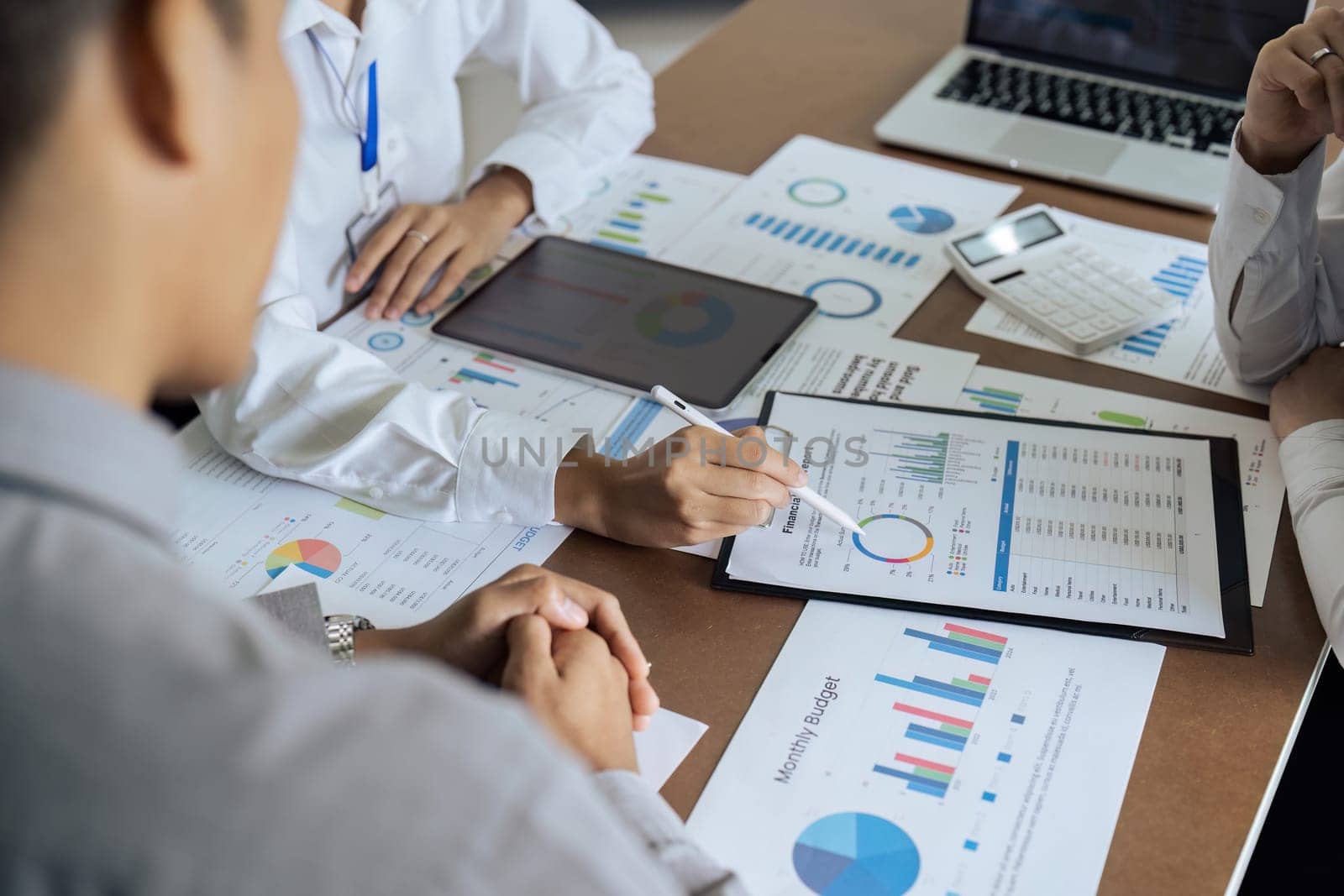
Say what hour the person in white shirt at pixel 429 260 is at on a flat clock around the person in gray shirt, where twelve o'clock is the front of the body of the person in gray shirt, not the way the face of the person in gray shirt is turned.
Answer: The person in white shirt is roughly at 11 o'clock from the person in gray shirt.

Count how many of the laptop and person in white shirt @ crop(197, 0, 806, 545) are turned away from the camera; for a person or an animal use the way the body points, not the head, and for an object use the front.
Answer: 0

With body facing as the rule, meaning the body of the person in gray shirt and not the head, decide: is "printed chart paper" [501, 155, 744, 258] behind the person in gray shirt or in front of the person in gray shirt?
in front

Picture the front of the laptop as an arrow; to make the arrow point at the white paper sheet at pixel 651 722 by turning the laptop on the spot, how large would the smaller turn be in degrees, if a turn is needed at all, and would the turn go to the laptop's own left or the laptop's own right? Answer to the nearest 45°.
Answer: approximately 45° to the laptop's own left

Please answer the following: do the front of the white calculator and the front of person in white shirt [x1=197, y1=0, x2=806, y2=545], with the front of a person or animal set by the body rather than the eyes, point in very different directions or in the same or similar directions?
same or similar directions

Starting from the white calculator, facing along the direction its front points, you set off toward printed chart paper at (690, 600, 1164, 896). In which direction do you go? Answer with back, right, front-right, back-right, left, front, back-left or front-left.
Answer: front-right

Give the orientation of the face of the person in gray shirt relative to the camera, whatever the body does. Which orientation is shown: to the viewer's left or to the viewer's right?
to the viewer's right

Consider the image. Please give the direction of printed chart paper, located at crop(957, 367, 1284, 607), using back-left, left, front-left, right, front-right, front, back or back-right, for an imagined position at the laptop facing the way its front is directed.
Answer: front-left

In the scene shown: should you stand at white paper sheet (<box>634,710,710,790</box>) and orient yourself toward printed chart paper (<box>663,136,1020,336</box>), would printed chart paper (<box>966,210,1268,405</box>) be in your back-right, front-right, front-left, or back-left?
front-right

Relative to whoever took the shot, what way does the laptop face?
facing the viewer and to the left of the viewer

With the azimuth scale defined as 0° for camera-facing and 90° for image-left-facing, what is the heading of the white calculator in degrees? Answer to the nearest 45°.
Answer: approximately 315°

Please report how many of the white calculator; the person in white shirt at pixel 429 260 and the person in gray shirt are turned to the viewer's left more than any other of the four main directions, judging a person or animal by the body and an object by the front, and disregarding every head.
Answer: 0
